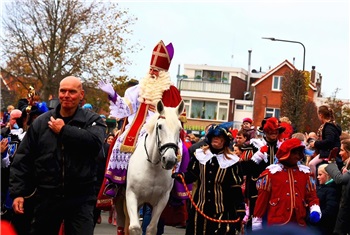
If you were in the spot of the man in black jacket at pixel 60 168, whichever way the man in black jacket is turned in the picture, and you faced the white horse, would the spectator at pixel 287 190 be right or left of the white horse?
right

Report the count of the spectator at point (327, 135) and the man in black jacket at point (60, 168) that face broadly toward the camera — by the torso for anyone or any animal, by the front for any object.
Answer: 1

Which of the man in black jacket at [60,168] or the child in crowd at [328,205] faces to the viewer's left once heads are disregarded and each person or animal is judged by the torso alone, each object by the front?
the child in crowd

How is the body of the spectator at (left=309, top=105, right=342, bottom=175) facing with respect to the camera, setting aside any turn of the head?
to the viewer's left

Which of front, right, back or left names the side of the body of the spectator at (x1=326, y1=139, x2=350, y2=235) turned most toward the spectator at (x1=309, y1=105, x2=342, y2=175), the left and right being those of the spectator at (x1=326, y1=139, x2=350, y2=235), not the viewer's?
right

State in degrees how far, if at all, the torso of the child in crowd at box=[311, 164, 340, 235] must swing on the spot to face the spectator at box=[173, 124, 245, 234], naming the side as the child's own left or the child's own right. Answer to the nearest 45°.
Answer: approximately 45° to the child's own left

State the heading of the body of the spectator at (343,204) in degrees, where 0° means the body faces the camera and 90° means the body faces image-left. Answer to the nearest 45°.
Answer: approximately 90°

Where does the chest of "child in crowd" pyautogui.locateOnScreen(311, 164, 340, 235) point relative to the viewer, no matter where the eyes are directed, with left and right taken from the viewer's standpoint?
facing to the left of the viewer

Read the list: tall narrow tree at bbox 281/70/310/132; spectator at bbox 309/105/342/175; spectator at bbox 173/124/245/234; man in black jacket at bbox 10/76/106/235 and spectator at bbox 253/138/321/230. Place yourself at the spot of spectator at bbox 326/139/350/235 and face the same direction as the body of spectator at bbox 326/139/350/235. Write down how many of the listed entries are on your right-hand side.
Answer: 2
